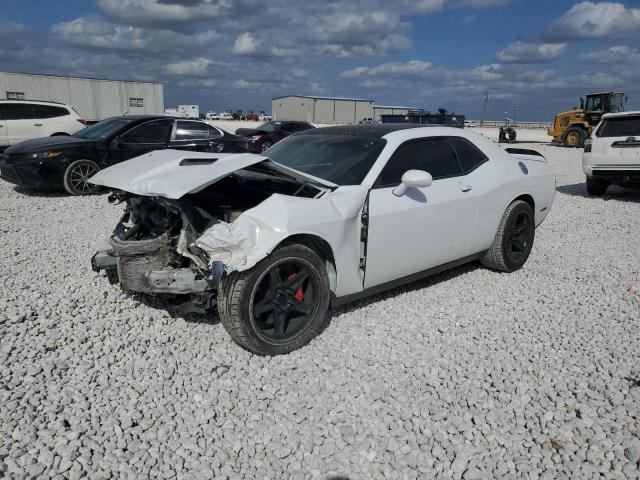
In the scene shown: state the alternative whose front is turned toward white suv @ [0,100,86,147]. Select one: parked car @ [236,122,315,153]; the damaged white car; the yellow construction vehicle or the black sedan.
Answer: the parked car

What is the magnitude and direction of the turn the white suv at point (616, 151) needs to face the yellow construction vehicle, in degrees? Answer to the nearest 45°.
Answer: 0° — it already faces it

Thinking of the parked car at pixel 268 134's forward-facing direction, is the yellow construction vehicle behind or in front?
behind

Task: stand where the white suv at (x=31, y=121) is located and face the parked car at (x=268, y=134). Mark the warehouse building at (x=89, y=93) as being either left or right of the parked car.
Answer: left

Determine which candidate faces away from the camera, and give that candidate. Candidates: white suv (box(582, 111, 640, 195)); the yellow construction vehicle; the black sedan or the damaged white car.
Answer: the white suv

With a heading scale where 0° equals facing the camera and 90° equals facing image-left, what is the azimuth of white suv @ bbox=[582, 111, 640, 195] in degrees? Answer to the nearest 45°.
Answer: approximately 180°

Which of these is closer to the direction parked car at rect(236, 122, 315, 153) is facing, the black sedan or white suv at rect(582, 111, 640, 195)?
the black sedan

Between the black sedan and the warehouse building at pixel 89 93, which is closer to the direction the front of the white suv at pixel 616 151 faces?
the warehouse building

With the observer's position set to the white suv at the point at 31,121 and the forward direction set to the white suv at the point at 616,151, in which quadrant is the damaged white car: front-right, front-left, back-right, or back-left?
front-right

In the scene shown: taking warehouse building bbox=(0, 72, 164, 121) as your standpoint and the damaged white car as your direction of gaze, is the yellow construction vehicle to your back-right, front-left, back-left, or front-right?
front-left

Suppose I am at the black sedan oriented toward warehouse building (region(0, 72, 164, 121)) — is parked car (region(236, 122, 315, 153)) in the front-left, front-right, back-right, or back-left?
front-right

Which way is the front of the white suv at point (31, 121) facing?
to the viewer's left

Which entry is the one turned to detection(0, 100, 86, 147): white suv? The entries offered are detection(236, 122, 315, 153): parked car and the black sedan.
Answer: the parked car

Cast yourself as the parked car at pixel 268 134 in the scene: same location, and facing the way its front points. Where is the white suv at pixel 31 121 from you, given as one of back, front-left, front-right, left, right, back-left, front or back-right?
front
